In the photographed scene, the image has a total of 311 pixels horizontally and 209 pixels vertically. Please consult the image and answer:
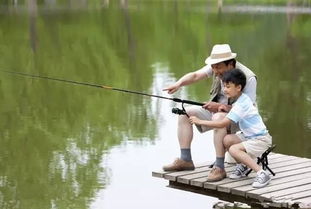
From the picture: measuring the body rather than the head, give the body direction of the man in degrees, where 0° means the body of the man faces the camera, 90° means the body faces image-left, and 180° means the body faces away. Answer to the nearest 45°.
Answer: approximately 45°
